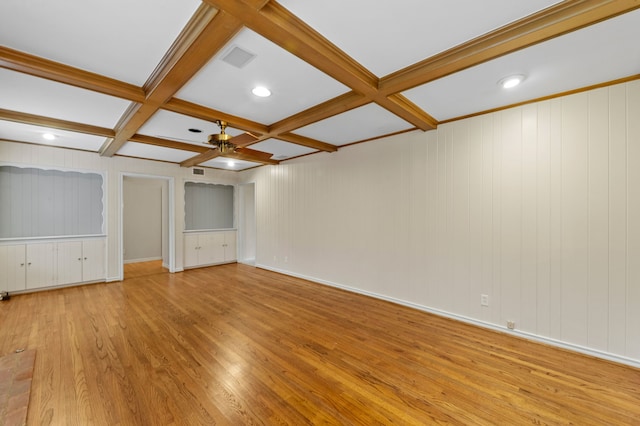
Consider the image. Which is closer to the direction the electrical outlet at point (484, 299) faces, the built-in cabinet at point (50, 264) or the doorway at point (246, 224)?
the built-in cabinet

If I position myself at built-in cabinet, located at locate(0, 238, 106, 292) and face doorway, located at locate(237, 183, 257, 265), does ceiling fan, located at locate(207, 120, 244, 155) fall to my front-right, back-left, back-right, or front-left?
front-right

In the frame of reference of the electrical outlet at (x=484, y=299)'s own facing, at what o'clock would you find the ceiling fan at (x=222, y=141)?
The ceiling fan is roughly at 2 o'clock from the electrical outlet.

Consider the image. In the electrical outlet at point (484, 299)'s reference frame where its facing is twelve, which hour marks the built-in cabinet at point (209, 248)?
The built-in cabinet is roughly at 3 o'clock from the electrical outlet.

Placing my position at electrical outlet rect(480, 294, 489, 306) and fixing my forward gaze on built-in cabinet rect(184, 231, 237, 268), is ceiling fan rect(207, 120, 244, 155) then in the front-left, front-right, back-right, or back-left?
front-left

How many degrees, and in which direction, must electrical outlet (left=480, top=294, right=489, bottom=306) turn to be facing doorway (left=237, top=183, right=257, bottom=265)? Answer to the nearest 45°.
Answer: approximately 90° to its right

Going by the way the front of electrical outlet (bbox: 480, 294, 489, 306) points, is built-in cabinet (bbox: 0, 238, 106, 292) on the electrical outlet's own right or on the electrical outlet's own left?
on the electrical outlet's own right

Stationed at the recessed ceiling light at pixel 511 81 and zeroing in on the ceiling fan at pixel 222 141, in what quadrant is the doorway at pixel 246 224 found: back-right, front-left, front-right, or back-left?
front-right

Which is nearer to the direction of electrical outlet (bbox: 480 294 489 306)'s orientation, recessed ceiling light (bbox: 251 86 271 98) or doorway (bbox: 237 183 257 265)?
the recessed ceiling light

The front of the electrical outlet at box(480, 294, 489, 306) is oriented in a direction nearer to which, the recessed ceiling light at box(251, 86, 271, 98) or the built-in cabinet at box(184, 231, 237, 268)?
the recessed ceiling light
